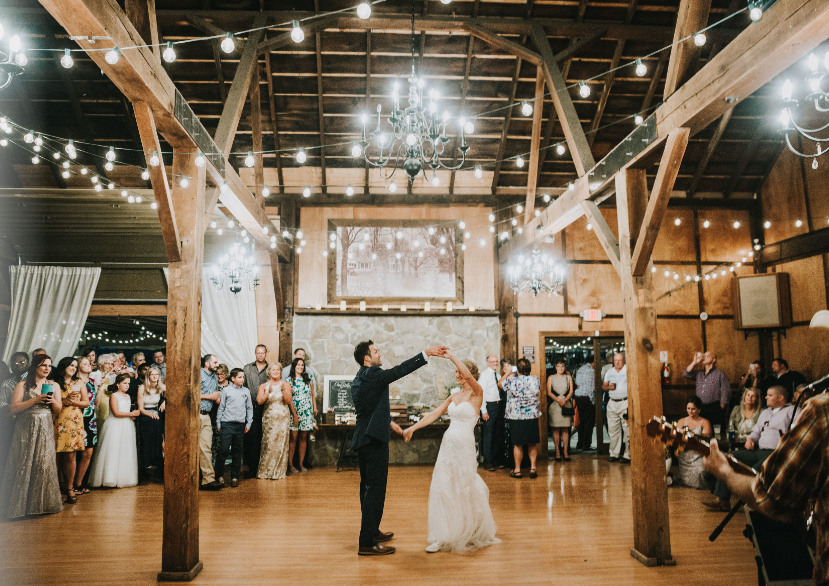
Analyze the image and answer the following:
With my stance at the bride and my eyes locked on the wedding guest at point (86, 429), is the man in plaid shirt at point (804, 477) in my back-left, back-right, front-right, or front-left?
back-left

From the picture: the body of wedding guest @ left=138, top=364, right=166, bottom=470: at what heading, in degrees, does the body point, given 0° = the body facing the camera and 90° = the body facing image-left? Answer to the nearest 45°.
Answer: approximately 315°

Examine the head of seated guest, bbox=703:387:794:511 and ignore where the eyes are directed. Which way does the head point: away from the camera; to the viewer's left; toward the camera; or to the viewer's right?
to the viewer's left

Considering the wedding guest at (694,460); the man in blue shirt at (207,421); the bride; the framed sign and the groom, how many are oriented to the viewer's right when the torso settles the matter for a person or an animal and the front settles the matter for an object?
2

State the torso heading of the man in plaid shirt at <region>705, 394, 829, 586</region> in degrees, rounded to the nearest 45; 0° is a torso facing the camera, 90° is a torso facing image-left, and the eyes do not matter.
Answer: approximately 135°

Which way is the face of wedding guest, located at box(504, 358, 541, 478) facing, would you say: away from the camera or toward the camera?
away from the camera

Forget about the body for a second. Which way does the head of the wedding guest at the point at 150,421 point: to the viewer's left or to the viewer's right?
to the viewer's right

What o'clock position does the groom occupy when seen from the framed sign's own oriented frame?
The groom is roughly at 12 o'clock from the framed sign.

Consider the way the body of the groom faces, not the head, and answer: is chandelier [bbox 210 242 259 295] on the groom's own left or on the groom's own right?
on the groom's own left

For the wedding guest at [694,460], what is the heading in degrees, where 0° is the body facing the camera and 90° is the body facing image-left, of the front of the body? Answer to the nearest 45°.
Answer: approximately 45°

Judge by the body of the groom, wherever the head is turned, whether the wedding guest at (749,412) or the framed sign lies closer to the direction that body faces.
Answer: the wedding guest
